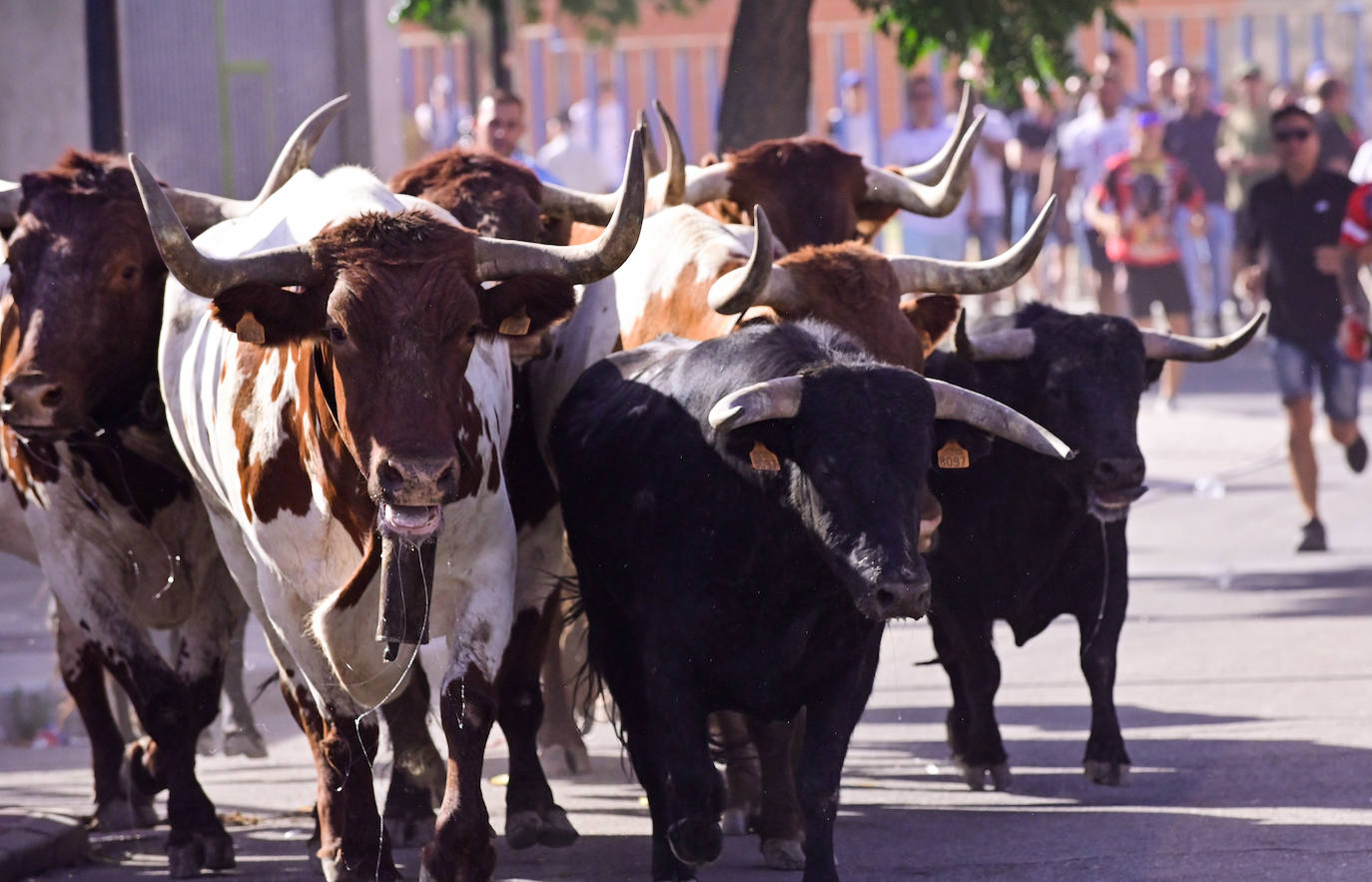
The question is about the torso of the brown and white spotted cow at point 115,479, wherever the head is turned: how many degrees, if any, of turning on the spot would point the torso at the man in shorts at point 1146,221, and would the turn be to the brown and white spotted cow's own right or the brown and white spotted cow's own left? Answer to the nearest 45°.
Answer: approximately 135° to the brown and white spotted cow's own left

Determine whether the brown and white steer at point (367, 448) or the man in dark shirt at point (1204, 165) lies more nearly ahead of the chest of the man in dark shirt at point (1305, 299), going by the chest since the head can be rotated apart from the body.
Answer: the brown and white steer

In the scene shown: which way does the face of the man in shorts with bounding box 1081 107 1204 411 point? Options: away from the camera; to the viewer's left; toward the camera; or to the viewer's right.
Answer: toward the camera

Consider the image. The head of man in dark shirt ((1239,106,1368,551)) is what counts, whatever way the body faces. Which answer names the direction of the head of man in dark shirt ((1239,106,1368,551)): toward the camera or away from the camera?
toward the camera

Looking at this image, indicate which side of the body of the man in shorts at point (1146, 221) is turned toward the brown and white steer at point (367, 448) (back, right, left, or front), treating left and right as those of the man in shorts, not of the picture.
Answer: front

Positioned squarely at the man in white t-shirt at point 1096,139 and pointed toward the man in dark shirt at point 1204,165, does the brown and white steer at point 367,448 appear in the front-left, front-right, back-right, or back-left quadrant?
back-right

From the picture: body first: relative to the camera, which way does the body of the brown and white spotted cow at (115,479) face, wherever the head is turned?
toward the camera

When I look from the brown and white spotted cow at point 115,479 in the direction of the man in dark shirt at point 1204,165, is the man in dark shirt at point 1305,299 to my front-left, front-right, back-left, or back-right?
front-right

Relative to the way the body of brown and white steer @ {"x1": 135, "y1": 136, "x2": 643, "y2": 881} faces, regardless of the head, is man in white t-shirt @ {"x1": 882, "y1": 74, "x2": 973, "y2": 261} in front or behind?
behind

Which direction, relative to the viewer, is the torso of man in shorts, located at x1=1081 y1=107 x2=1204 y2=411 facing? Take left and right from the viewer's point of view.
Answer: facing the viewer

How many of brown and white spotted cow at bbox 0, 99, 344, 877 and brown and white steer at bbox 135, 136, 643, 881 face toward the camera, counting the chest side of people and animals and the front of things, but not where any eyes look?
2

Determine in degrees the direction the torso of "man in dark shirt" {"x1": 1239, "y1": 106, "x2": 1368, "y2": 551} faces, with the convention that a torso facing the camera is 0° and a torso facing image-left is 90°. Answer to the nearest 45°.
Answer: approximately 0°

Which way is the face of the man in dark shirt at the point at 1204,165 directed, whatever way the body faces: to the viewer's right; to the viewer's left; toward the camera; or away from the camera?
toward the camera

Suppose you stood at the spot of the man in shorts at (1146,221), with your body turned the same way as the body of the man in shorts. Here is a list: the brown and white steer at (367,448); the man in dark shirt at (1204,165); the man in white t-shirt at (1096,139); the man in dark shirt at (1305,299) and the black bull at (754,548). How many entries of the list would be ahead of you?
3

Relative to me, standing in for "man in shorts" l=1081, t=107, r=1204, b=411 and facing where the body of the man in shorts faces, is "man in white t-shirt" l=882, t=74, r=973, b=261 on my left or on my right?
on my right

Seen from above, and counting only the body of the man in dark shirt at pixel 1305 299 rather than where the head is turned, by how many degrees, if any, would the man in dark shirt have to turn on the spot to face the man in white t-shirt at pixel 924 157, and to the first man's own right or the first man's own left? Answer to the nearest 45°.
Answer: approximately 135° to the first man's own right

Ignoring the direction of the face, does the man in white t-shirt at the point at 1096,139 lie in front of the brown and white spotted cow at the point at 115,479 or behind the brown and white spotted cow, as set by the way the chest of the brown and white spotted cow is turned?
behind
